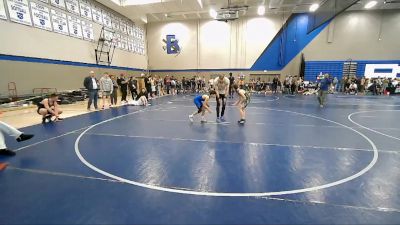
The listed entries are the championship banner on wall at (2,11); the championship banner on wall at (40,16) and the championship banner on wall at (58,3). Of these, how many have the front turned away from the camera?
0

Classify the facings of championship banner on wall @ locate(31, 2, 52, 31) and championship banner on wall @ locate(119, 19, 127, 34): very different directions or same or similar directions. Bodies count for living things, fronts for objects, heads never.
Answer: same or similar directions

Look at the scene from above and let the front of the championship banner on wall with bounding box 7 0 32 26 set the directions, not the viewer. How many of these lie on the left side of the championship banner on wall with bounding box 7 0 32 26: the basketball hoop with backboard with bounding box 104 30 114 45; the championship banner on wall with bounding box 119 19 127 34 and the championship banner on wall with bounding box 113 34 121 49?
3

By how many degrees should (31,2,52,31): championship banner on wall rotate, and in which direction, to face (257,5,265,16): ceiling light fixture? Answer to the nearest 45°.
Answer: approximately 45° to its left

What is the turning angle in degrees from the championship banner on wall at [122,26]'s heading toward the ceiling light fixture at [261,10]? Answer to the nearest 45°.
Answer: approximately 45° to its left

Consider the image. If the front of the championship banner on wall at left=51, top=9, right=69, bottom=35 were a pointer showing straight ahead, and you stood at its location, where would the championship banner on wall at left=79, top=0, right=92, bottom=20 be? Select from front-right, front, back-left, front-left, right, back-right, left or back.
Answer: left

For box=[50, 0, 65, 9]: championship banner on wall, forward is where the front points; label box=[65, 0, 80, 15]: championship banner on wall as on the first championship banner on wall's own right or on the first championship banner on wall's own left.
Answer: on the first championship banner on wall's own left

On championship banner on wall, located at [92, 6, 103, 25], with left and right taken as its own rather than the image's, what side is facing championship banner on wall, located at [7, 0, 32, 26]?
right

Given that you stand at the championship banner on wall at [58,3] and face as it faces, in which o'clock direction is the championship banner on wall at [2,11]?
the championship banner on wall at [2,11] is roughly at 3 o'clock from the championship banner on wall at [58,3].

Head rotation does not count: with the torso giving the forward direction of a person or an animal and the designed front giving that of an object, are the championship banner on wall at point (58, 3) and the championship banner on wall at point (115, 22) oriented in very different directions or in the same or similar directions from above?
same or similar directions

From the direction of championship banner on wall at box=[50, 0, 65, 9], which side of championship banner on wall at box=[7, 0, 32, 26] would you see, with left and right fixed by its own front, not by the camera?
left

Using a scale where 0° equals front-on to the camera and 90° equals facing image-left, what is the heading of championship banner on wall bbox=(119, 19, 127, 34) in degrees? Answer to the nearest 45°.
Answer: approximately 315°

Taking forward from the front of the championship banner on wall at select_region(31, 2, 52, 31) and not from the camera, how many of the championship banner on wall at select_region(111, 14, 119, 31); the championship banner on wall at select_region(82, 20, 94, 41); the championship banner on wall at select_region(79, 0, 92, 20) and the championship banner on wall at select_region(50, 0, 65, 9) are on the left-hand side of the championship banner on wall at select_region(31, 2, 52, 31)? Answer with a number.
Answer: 4

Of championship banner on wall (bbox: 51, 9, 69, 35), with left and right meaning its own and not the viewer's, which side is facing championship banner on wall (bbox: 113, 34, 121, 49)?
left

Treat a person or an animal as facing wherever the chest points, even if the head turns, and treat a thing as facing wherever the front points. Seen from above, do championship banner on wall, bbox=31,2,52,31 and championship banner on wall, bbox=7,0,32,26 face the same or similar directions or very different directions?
same or similar directions

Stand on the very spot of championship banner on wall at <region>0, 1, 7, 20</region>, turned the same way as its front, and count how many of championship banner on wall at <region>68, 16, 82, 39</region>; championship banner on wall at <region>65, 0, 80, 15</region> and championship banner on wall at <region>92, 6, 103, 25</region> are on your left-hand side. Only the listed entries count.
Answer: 3

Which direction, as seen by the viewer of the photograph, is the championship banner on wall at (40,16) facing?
facing the viewer and to the right of the viewer
